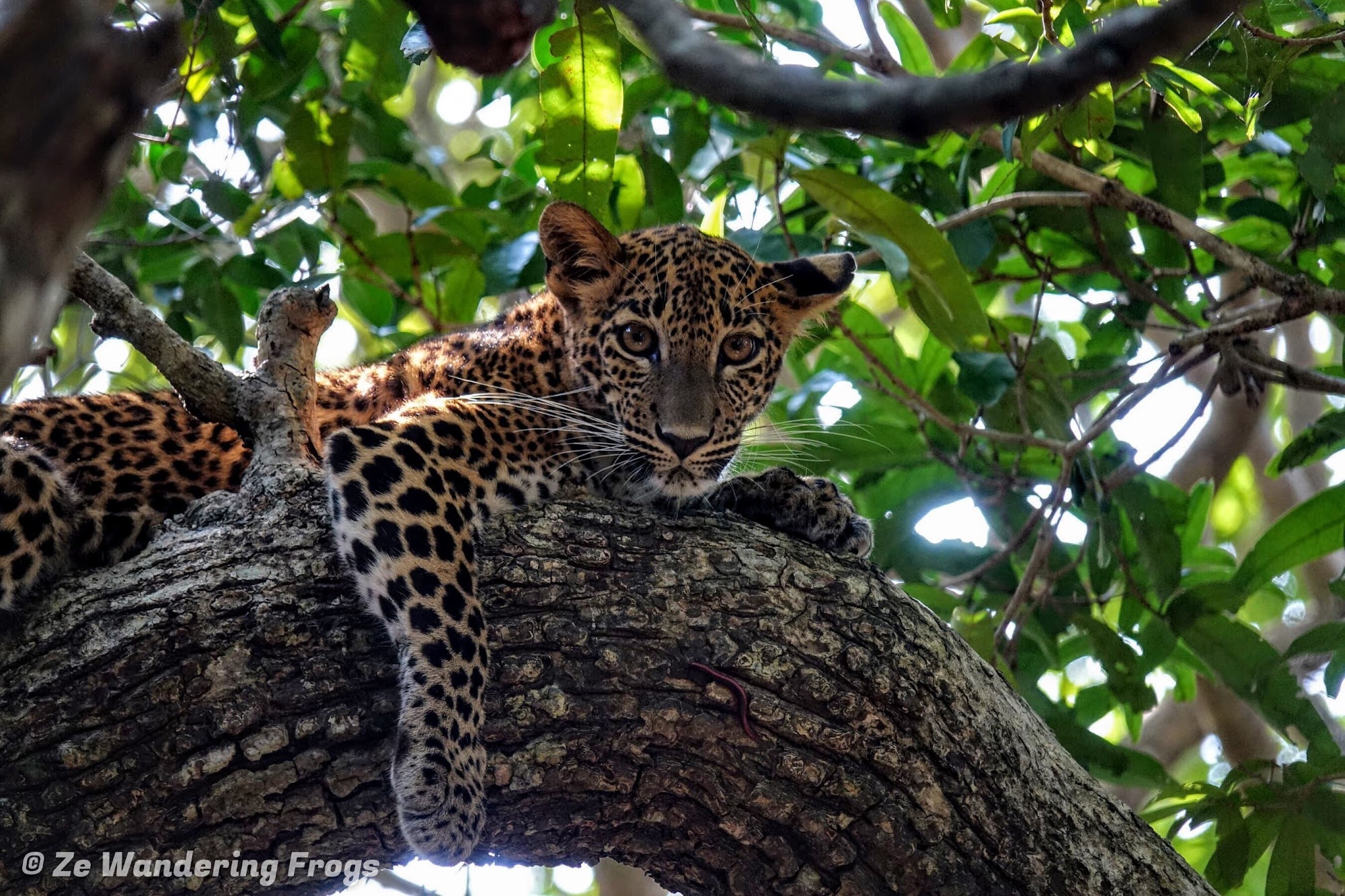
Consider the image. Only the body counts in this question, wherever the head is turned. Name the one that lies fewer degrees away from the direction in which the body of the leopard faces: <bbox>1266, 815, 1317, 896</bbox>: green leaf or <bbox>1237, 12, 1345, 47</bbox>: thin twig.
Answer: the green leaf

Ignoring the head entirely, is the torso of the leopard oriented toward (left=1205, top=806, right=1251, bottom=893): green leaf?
yes

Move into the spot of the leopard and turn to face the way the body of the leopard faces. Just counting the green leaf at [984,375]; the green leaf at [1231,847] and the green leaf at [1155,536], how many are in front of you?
3

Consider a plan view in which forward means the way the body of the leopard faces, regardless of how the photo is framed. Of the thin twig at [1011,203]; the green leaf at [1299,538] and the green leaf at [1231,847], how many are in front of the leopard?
3

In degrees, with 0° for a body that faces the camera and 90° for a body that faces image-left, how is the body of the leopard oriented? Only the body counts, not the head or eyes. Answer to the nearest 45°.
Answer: approximately 270°
